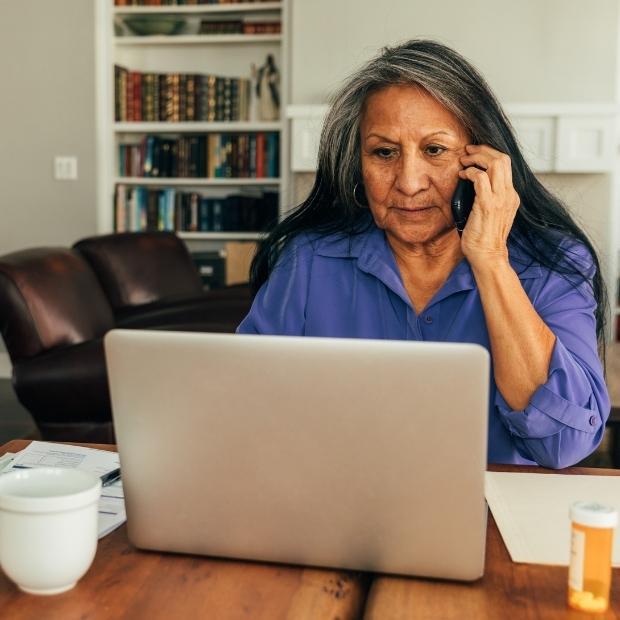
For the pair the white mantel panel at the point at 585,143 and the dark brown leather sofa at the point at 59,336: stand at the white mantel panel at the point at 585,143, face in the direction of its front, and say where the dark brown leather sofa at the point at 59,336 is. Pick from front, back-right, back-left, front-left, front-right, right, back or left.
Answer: front-right

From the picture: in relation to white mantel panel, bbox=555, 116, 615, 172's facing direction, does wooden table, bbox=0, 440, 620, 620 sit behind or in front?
in front

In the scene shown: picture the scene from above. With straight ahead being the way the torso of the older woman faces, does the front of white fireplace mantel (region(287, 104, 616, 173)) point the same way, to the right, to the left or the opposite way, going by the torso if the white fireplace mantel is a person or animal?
the same way

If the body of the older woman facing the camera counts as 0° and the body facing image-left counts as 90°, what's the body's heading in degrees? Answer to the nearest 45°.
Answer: approximately 0°

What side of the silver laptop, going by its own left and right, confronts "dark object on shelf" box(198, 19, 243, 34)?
front

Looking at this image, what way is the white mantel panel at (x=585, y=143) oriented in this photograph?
toward the camera

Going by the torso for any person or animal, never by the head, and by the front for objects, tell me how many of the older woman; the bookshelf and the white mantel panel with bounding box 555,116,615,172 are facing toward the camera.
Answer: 3

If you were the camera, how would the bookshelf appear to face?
facing the viewer

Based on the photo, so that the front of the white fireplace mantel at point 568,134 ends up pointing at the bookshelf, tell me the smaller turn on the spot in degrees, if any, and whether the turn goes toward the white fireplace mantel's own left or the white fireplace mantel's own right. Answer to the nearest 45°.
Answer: approximately 90° to the white fireplace mantel's own right

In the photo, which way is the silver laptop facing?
away from the camera

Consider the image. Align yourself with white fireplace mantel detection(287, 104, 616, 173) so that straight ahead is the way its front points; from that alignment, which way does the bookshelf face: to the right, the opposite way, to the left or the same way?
the same way

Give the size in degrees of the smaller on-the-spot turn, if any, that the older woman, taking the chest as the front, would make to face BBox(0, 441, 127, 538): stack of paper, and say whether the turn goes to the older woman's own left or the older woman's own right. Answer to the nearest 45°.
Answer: approximately 45° to the older woman's own right

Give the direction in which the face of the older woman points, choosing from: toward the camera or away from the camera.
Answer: toward the camera

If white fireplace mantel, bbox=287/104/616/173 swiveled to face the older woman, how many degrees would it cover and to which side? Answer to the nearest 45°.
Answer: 0° — it already faces them

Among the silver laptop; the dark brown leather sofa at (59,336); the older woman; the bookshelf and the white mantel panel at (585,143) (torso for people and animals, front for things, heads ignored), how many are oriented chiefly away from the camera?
1

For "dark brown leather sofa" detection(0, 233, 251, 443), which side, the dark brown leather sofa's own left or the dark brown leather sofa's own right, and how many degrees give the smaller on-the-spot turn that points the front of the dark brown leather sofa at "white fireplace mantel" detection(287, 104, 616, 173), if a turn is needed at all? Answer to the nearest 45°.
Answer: approximately 90° to the dark brown leather sofa's own left

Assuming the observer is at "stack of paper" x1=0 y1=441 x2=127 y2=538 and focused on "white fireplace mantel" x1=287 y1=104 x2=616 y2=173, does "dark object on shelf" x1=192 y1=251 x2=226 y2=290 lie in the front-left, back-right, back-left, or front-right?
front-left

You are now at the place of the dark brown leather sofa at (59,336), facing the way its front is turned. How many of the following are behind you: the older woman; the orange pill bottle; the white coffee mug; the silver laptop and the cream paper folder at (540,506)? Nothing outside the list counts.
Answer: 0

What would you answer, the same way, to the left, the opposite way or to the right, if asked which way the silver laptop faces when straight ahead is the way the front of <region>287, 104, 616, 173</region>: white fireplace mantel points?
the opposite way
